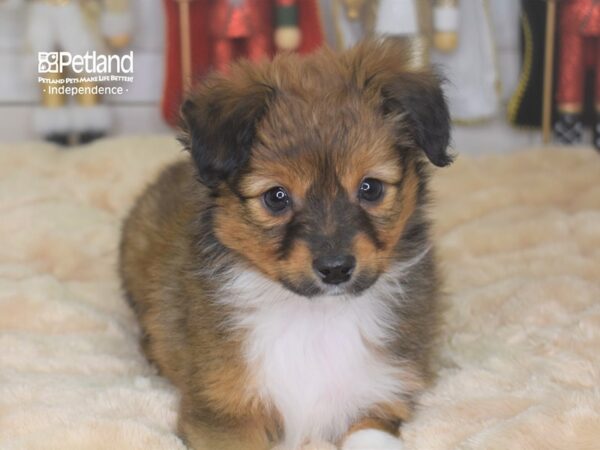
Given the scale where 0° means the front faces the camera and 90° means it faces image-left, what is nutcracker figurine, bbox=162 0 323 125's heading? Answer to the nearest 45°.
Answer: approximately 0°

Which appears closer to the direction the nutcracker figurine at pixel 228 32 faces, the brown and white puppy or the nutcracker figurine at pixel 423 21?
the brown and white puppy

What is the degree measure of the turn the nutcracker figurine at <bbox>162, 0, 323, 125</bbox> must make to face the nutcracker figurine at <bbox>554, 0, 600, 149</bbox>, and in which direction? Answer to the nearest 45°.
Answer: approximately 90° to its left

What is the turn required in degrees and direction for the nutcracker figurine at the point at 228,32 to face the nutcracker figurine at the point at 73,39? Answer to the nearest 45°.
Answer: approximately 90° to its right

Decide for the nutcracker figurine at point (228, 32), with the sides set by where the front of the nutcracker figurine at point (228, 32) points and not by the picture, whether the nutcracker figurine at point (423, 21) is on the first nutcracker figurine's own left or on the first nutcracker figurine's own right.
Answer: on the first nutcracker figurine's own left

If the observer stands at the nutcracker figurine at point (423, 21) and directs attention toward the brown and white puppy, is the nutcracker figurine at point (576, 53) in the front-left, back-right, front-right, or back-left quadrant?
back-left

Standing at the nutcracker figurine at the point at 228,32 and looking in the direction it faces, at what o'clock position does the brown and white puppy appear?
The brown and white puppy is roughly at 12 o'clock from the nutcracker figurine.

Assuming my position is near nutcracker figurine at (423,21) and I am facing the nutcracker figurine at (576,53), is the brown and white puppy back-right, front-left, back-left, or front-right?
back-right
